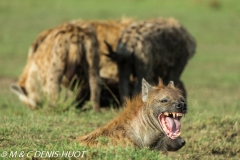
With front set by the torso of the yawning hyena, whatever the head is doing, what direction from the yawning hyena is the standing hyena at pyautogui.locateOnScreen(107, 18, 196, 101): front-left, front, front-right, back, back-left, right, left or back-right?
back-left

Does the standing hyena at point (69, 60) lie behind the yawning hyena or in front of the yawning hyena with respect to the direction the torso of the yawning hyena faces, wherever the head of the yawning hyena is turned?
behind

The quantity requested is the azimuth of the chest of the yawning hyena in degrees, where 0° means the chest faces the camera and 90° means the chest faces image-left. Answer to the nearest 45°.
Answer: approximately 315°

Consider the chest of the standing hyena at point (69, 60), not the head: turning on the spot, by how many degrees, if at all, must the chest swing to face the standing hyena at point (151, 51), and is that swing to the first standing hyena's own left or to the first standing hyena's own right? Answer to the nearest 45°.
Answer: approximately 135° to the first standing hyena's own right

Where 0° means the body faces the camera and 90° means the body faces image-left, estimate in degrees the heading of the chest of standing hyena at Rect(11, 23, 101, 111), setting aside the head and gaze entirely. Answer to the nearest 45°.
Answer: approximately 135°

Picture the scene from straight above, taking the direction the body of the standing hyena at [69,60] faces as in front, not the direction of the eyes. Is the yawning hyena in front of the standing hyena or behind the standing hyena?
behind
